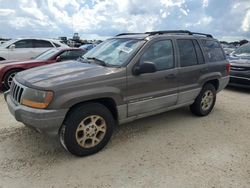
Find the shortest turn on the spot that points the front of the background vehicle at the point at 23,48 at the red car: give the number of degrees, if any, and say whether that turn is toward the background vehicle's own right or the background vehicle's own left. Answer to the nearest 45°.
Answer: approximately 90° to the background vehicle's own left

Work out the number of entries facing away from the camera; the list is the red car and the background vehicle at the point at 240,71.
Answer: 0

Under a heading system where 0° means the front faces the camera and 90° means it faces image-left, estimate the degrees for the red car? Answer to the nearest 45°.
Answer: approximately 45°

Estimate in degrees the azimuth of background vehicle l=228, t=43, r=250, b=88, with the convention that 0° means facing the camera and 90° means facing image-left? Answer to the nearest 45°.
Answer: approximately 45°

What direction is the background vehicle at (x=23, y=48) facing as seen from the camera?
to the viewer's left

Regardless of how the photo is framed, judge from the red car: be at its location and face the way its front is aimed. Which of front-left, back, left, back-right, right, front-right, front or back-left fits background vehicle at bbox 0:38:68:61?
back-right

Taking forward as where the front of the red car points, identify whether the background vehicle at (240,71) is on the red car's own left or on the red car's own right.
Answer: on the red car's own left
